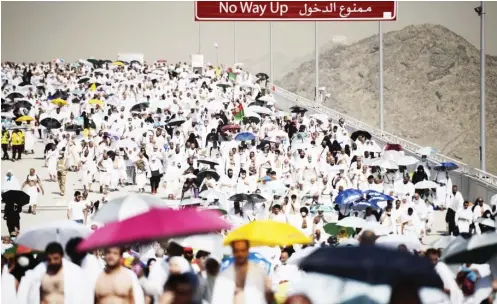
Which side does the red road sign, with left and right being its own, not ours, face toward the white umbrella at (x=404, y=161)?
front

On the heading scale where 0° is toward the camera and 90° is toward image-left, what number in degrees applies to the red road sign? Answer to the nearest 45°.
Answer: approximately 0°

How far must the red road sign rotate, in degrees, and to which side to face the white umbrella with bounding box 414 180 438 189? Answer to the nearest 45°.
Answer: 0° — it already faces it

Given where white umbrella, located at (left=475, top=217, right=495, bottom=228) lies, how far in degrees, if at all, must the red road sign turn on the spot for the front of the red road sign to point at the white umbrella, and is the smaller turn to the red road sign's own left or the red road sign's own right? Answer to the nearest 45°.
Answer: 0° — it already faces it
